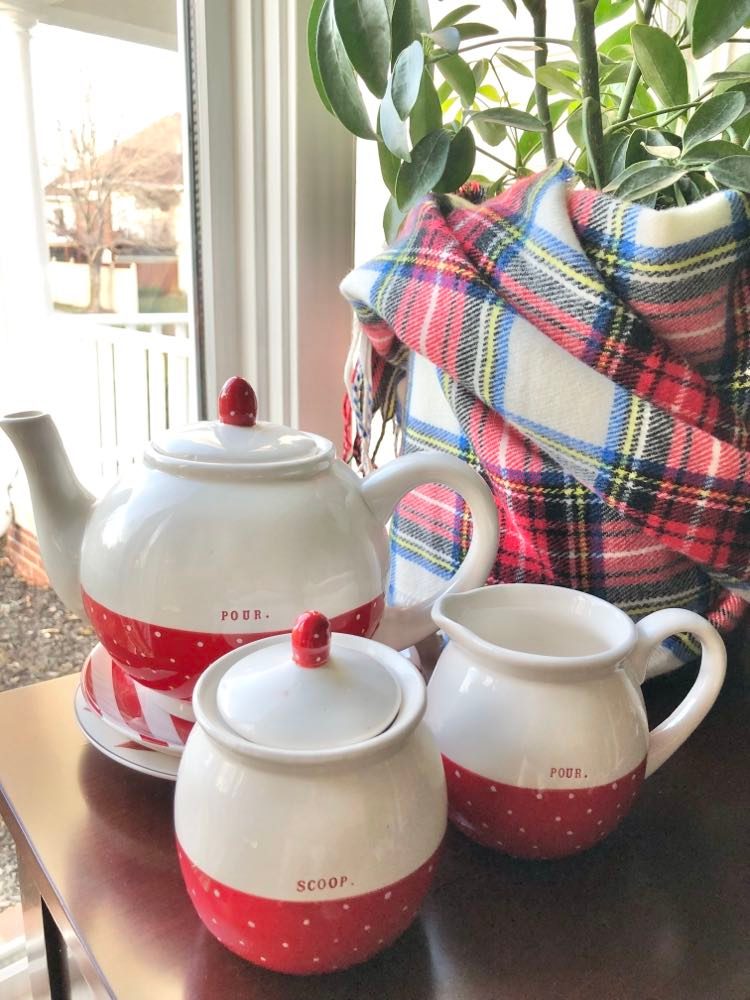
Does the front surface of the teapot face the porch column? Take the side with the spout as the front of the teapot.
no

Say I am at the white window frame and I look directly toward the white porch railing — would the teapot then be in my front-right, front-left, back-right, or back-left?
back-left

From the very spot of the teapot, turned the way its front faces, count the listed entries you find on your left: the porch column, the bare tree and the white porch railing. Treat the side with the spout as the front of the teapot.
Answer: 0

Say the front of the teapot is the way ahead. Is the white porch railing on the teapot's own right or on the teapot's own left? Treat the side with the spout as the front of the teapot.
on the teapot's own right

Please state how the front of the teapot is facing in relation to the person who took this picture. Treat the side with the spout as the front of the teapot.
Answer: facing to the left of the viewer
